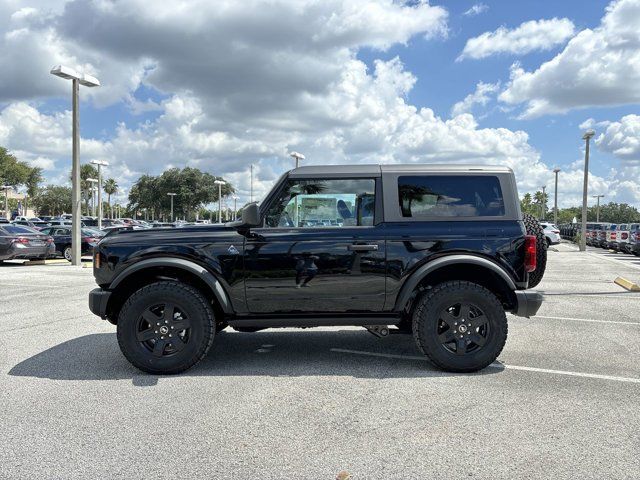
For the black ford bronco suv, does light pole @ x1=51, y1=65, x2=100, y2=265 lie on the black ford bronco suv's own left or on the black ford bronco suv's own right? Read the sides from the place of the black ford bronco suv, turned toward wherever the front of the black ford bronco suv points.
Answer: on the black ford bronco suv's own right

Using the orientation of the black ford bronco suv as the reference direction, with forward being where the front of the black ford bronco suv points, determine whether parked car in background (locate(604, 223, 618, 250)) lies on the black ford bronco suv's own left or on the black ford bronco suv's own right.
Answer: on the black ford bronco suv's own right

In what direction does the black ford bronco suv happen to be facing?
to the viewer's left

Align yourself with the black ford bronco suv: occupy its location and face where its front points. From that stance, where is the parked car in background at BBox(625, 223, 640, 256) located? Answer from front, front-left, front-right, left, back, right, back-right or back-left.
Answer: back-right

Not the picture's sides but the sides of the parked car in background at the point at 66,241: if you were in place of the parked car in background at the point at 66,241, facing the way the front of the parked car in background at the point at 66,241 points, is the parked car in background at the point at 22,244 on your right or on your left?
on your right

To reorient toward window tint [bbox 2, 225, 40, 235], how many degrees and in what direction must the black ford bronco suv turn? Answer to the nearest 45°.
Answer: approximately 45° to its right

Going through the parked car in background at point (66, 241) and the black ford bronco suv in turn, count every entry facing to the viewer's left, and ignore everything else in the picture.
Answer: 1

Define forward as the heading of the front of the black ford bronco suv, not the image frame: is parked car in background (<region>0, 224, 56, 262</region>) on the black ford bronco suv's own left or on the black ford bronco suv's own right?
on the black ford bronco suv's own right

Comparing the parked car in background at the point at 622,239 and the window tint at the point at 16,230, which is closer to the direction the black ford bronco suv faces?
the window tint

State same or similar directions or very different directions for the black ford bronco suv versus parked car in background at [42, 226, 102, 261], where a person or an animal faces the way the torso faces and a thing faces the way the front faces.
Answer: same or similar directions
